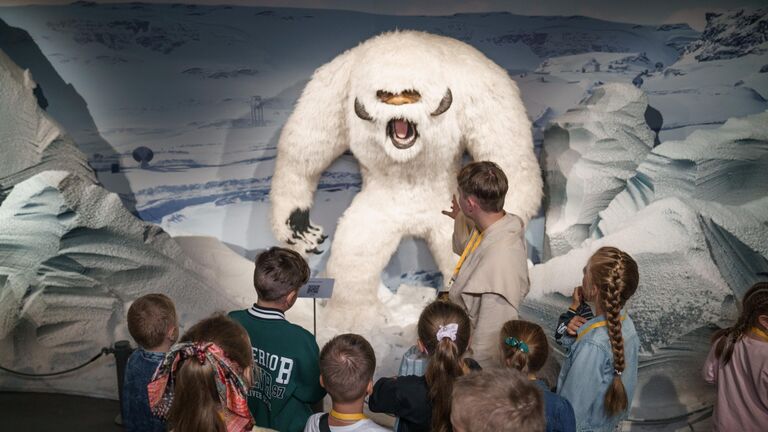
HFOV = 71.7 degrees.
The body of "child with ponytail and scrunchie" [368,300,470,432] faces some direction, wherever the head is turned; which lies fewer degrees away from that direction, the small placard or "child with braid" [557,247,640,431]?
the small placard

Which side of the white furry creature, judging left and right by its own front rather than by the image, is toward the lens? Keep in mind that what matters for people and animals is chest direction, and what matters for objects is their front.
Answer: front

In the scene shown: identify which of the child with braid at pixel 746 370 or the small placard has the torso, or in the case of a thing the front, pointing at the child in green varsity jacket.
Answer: the small placard

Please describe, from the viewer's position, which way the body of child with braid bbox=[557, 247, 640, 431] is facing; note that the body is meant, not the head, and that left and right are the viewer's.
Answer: facing away from the viewer and to the left of the viewer

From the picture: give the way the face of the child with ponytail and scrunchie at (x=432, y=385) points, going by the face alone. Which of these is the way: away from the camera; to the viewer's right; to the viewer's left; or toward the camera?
away from the camera

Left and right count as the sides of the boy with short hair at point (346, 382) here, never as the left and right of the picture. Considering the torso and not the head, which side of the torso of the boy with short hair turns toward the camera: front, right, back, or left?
back

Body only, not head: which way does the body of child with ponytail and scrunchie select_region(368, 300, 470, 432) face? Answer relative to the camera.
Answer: away from the camera

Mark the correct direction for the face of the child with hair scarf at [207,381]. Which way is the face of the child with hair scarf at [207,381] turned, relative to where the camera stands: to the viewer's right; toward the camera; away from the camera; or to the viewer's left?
away from the camera

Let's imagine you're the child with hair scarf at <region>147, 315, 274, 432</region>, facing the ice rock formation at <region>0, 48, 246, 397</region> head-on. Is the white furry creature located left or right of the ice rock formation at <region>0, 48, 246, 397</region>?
right

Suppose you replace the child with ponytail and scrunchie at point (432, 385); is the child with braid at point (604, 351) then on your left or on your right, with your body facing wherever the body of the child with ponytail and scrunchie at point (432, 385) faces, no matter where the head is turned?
on your right

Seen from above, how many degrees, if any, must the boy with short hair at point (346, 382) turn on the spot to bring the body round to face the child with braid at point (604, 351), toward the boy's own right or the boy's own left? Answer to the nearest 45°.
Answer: approximately 90° to the boy's own right

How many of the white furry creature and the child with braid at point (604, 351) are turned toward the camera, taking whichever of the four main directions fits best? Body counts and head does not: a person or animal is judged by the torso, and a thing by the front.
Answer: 1

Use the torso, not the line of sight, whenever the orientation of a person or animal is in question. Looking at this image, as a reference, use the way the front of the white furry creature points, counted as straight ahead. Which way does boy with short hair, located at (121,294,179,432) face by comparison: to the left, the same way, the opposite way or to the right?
the opposite way

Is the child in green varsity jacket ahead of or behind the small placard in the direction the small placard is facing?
ahead

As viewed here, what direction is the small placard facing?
toward the camera

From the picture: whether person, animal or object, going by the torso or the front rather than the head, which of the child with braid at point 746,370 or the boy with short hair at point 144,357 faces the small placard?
the boy with short hair

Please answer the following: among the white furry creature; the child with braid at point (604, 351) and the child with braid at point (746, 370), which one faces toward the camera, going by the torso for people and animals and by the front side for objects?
the white furry creature
